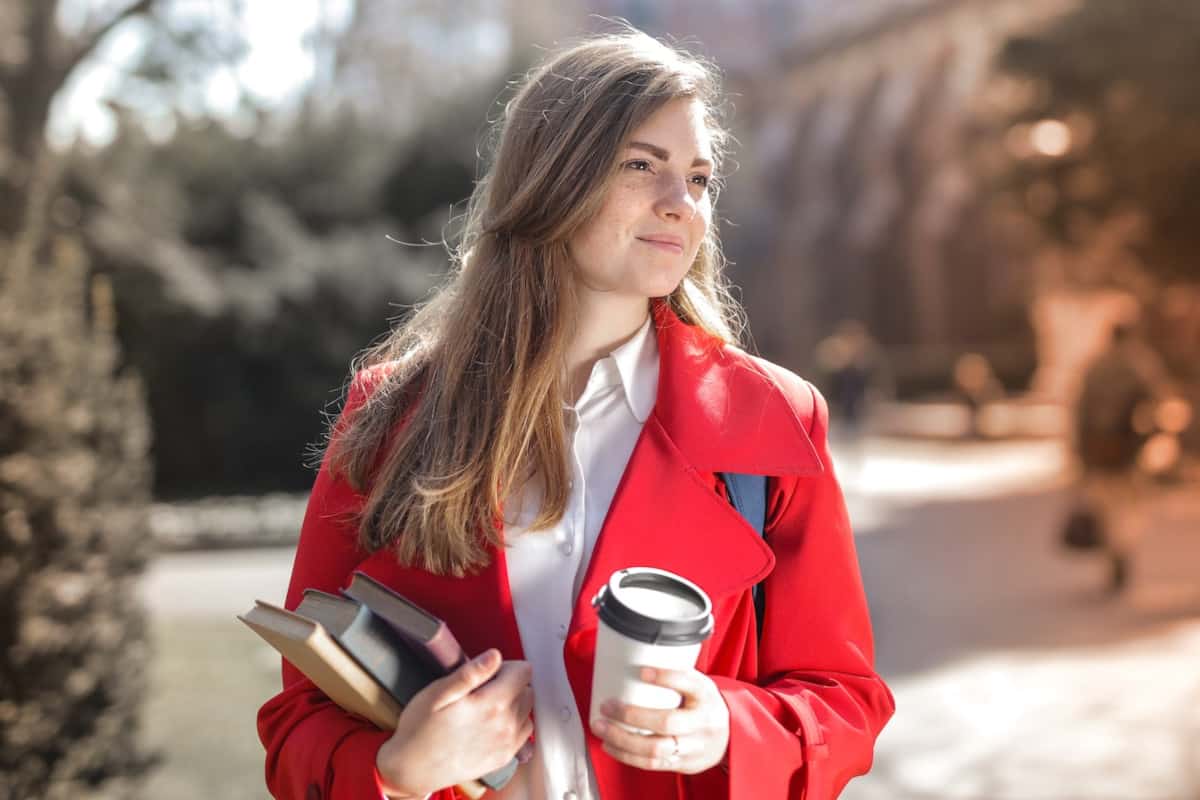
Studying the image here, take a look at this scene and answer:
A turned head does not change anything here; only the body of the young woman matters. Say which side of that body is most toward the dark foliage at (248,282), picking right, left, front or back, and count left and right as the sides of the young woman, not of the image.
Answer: back

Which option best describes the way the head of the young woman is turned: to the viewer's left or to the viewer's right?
to the viewer's right

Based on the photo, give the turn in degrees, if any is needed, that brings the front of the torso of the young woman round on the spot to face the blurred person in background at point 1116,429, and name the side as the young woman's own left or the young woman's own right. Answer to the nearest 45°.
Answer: approximately 135° to the young woman's own left

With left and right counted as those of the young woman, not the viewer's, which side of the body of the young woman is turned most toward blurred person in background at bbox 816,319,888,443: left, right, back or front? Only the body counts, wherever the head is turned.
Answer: back

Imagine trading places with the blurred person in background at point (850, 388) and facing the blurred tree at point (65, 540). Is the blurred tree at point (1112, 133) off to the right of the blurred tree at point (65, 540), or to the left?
left

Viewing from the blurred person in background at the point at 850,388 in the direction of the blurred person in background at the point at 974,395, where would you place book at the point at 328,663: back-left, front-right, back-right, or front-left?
back-right

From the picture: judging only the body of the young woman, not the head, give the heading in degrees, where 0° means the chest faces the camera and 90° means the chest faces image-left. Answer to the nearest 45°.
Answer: approximately 0°

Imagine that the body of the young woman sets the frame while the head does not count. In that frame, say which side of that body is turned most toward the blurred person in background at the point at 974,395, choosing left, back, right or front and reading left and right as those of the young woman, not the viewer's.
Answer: back
